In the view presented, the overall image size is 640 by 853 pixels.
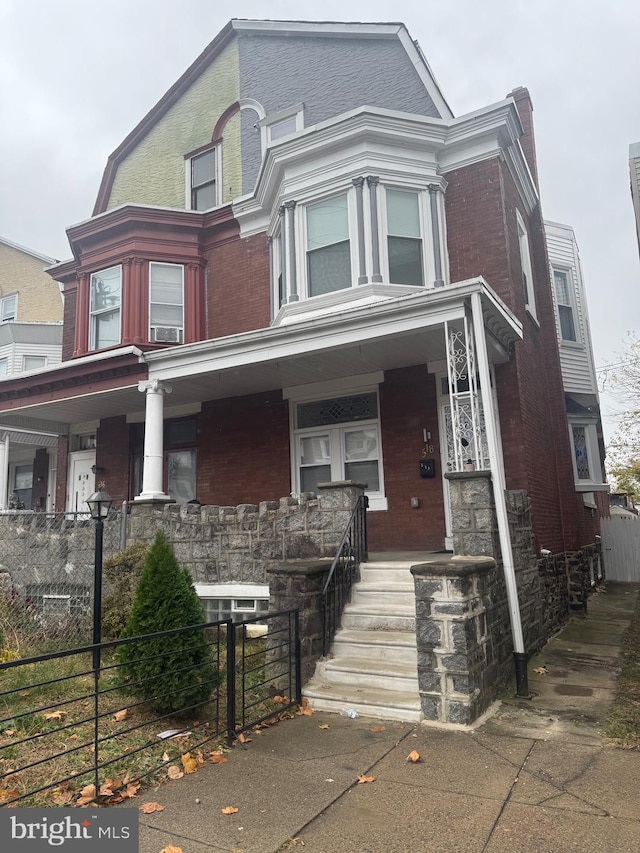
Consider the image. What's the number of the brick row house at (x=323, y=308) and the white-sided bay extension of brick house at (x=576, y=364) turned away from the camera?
0

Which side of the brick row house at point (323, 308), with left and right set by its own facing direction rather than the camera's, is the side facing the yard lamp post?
front

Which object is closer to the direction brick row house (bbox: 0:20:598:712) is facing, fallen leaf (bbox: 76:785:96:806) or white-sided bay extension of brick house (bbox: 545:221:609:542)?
the fallen leaf

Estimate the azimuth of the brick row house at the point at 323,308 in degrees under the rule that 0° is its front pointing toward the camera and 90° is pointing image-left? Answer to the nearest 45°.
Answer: approximately 45°
